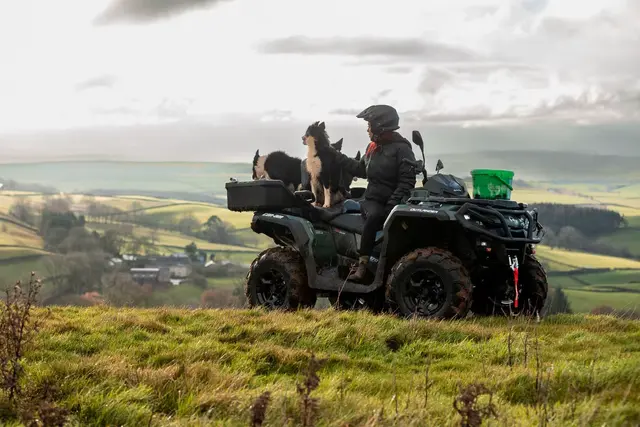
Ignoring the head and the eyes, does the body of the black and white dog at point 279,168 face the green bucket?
no

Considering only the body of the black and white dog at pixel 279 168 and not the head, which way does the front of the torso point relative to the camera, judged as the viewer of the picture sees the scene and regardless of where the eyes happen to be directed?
to the viewer's left

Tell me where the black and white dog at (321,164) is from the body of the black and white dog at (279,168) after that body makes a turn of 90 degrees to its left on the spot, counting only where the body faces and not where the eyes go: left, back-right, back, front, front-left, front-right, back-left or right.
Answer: front-left

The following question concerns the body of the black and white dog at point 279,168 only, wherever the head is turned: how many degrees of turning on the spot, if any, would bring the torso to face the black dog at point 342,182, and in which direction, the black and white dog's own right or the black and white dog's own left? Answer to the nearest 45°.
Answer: approximately 135° to the black and white dog's own left

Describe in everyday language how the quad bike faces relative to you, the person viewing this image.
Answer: facing the viewer and to the right of the viewer

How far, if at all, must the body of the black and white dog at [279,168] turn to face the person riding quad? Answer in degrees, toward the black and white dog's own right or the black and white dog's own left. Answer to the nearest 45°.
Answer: approximately 135° to the black and white dog's own left
